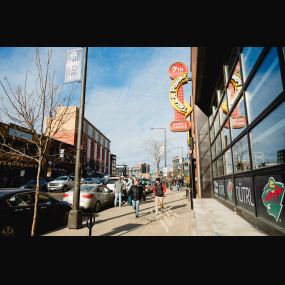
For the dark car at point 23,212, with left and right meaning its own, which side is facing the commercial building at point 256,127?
right

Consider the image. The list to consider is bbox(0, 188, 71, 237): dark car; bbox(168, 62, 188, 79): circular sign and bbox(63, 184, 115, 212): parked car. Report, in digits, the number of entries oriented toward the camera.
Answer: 1

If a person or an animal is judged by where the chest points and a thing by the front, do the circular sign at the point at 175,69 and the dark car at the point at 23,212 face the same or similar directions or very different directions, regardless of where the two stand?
very different directions

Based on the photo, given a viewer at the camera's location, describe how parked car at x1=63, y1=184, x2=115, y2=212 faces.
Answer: facing away from the viewer and to the right of the viewer

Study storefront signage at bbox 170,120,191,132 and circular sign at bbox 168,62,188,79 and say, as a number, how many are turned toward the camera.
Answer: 2

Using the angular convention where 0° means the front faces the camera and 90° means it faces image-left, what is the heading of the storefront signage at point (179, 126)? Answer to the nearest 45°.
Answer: approximately 0°

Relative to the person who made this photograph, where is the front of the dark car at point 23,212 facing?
facing away from the viewer and to the right of the viewer
